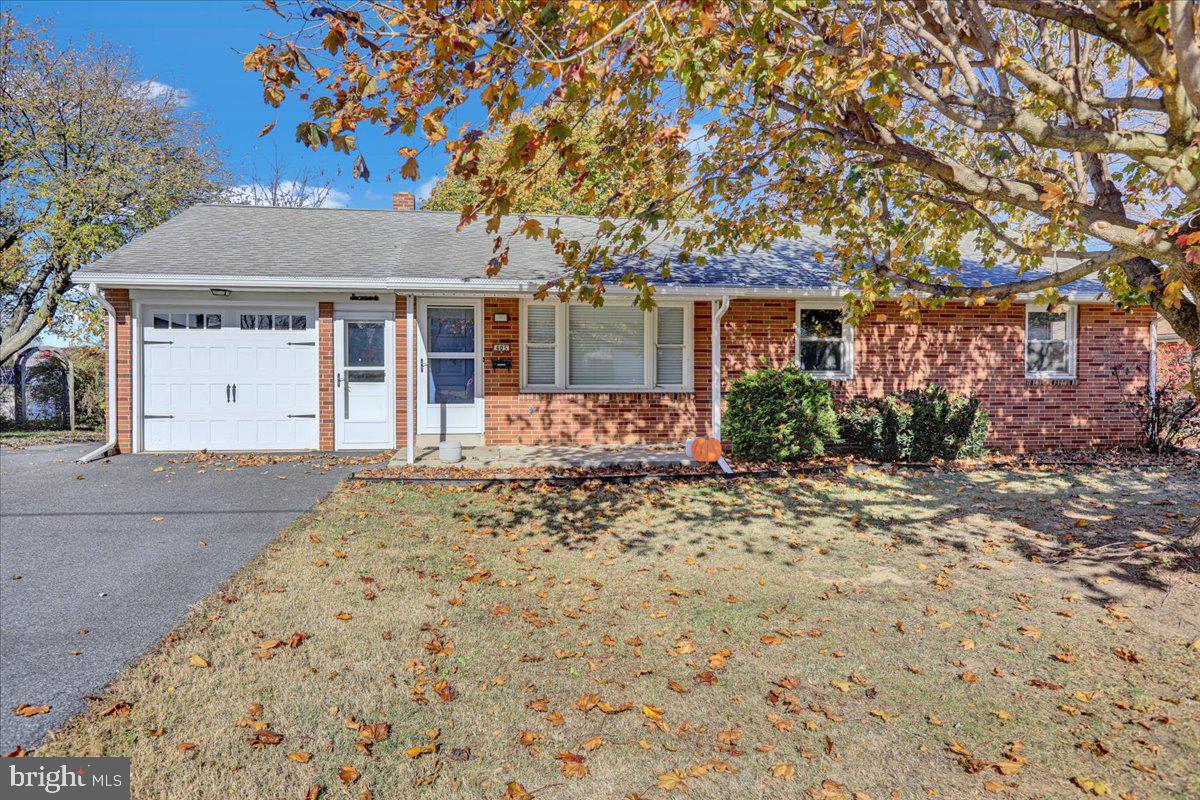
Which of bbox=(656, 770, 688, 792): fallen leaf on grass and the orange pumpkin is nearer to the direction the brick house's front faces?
the fallen leaf on grass

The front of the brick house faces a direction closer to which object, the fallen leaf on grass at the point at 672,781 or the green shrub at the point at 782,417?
the fallen leaf on grass

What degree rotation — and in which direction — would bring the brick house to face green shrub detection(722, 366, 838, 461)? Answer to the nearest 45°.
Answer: approximately 90° to its left

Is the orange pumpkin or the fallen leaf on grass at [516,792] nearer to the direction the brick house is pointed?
the fallen leaf on grass

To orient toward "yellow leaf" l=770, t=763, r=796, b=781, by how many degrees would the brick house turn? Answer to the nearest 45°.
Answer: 0° — it already faces it

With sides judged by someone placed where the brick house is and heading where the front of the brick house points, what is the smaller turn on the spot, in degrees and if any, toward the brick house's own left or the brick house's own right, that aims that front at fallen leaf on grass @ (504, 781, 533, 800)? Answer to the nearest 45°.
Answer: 0° — it already faces it

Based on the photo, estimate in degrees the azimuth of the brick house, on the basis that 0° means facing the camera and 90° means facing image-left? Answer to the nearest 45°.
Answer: approximately 0°
